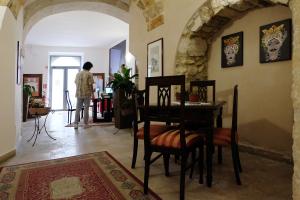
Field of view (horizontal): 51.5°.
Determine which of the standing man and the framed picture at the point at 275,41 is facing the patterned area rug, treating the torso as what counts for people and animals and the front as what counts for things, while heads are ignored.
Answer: the framed picture

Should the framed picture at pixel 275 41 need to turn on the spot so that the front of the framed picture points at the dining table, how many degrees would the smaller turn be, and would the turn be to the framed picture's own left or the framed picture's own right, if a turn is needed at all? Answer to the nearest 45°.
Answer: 0° — it already faces it

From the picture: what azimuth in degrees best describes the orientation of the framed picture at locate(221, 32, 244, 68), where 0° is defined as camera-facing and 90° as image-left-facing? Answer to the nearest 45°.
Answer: approximately 45°

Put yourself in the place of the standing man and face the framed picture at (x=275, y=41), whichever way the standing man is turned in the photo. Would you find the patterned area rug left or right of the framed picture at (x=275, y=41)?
right

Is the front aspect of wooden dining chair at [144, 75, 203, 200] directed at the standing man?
no

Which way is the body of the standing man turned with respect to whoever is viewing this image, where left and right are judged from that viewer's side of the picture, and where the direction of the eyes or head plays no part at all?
facing away from the viewer and to the right of the viewer

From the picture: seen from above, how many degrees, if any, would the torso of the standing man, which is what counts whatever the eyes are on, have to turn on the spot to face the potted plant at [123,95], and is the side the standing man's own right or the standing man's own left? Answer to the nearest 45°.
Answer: approximately 45° to the standing man's own right

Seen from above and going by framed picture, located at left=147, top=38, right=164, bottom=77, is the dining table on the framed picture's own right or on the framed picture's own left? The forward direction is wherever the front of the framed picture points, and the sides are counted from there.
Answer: on the framed picture's own left

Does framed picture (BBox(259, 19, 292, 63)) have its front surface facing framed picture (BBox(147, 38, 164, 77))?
no

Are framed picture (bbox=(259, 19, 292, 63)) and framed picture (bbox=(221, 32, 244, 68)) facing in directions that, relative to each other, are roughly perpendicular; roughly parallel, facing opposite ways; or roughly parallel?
roughly parallel

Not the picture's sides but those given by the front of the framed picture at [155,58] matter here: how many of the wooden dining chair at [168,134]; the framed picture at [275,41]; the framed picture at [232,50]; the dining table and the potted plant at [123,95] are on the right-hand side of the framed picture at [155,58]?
1

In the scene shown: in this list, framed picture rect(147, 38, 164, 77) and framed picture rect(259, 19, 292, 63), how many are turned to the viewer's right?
0

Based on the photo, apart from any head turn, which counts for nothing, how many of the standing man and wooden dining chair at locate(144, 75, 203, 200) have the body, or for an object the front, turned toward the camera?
0

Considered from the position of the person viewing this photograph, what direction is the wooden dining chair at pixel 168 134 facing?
facing away from the viewer and to the right of the viewer

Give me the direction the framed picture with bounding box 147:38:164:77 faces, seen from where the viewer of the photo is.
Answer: facing the viewer and to the left of the viewer
